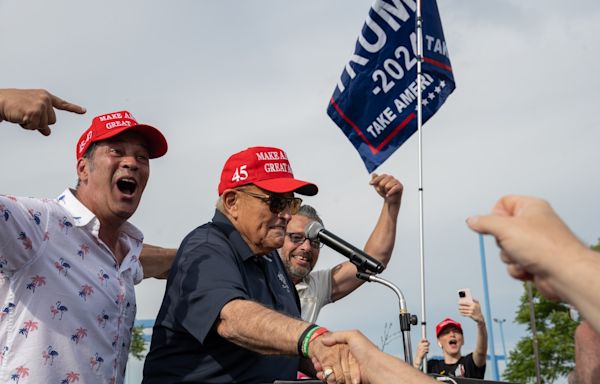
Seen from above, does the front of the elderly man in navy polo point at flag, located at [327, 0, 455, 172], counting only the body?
no

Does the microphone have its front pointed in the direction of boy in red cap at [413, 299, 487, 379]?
no

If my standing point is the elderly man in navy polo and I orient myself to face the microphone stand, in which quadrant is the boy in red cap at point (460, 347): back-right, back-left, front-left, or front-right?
front-left

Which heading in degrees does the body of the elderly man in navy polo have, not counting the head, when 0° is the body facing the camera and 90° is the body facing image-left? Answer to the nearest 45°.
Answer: approximately 315°

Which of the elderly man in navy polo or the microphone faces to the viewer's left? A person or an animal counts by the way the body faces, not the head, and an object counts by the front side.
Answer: the microphone

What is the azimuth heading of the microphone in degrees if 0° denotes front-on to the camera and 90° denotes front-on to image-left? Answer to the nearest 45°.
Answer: approximately 90°

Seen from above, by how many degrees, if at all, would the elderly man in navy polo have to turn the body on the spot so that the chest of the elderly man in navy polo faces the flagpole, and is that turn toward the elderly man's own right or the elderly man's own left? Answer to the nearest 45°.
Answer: approximately 90° to the elderly man's own left

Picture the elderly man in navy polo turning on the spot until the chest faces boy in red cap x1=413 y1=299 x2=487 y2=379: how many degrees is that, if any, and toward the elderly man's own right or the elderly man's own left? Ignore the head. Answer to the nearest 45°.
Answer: approximately 90° to the elderly man's own left

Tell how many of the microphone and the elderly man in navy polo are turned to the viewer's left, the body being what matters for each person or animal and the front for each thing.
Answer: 1
